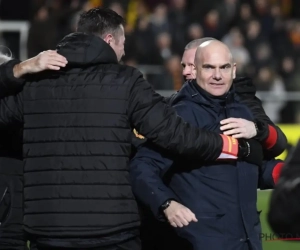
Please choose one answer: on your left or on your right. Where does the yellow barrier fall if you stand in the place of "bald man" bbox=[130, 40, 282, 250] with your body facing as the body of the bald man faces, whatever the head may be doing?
on your left

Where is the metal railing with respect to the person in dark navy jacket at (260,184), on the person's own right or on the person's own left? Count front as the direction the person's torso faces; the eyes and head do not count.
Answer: on the person's own right

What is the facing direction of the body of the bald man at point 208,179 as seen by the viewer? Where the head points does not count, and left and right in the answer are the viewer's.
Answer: facing the viewer and to the right of the viewer

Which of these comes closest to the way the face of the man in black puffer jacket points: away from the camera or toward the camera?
away from the camera

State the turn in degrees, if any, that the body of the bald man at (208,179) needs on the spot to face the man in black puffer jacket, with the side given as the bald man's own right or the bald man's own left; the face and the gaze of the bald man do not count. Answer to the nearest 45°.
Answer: approximately 135° to the bald man's own right
